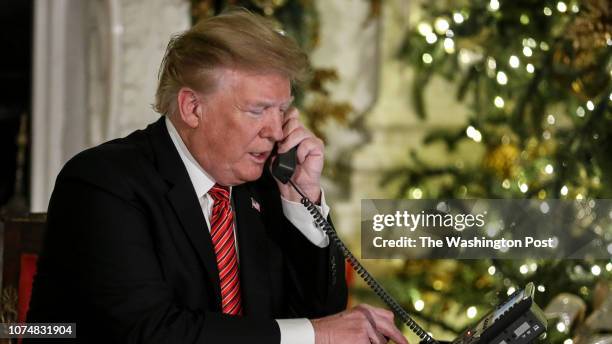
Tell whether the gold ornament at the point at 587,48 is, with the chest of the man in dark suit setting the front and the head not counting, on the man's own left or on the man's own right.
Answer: on the man's own left

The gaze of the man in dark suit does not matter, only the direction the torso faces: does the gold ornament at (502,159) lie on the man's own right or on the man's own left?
on the man's own left

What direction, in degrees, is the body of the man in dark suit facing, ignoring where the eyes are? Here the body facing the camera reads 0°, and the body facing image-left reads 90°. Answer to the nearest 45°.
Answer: approximately 315°
